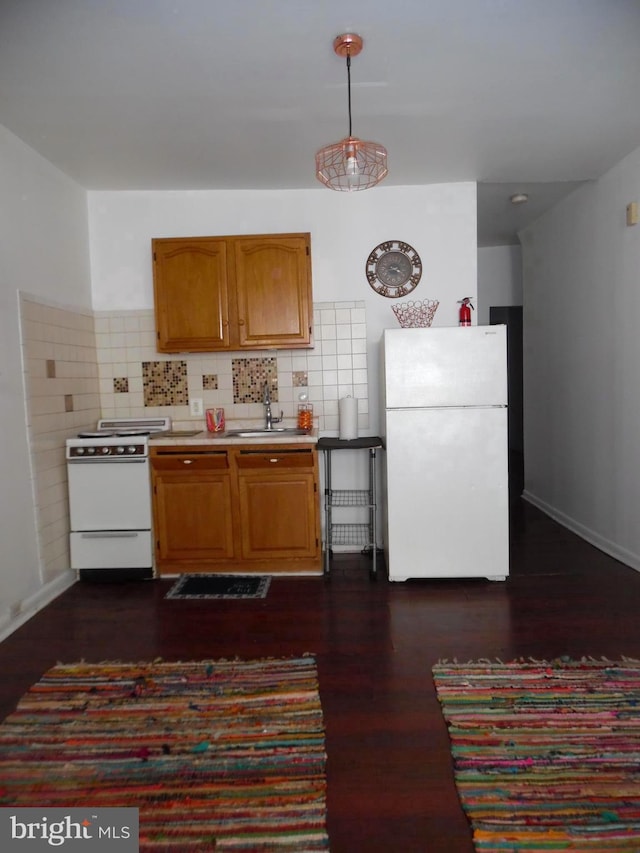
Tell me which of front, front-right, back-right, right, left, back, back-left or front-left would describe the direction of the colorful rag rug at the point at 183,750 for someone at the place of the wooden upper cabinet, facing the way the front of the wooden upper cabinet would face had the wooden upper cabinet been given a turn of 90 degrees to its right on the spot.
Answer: left

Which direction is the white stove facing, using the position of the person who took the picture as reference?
facing the viewer

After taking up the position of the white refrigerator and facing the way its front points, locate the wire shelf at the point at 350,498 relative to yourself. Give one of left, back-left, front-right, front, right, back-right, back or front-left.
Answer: back-right

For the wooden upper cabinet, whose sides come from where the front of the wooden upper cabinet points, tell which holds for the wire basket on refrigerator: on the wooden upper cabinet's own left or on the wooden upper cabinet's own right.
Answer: on the wooden upper cabinet's own left

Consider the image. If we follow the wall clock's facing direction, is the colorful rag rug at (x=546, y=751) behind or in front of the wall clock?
in front

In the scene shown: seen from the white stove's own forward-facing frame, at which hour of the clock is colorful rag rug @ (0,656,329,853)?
The colorful rag rug is roughly at 12 o'clock from the white stove.

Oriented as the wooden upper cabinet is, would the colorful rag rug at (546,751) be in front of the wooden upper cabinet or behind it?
in front

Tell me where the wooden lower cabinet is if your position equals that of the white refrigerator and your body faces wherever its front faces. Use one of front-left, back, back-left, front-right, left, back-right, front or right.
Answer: right

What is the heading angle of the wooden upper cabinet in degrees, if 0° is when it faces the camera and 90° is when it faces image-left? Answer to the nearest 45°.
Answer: approximately 0°

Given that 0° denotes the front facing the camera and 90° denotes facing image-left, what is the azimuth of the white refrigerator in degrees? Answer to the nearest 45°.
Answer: approximately 0°

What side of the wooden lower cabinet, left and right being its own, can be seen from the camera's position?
front

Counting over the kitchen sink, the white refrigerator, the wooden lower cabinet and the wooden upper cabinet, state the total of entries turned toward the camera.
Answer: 4
